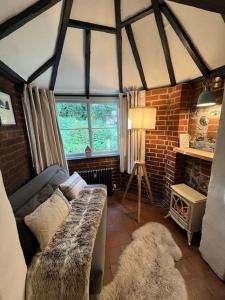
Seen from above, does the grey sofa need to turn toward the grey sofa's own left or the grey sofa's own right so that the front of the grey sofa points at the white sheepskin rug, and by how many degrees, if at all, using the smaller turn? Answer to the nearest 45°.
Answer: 0° — it already faces it

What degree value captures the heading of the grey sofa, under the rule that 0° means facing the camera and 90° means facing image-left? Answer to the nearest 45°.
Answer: approximately 315°

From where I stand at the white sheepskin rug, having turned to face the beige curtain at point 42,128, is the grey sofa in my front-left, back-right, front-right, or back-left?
front-left

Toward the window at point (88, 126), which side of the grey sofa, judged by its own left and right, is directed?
left

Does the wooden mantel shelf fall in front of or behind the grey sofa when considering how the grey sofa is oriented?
in front

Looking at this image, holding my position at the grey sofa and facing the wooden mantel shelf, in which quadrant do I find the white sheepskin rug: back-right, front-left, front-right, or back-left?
front-right
